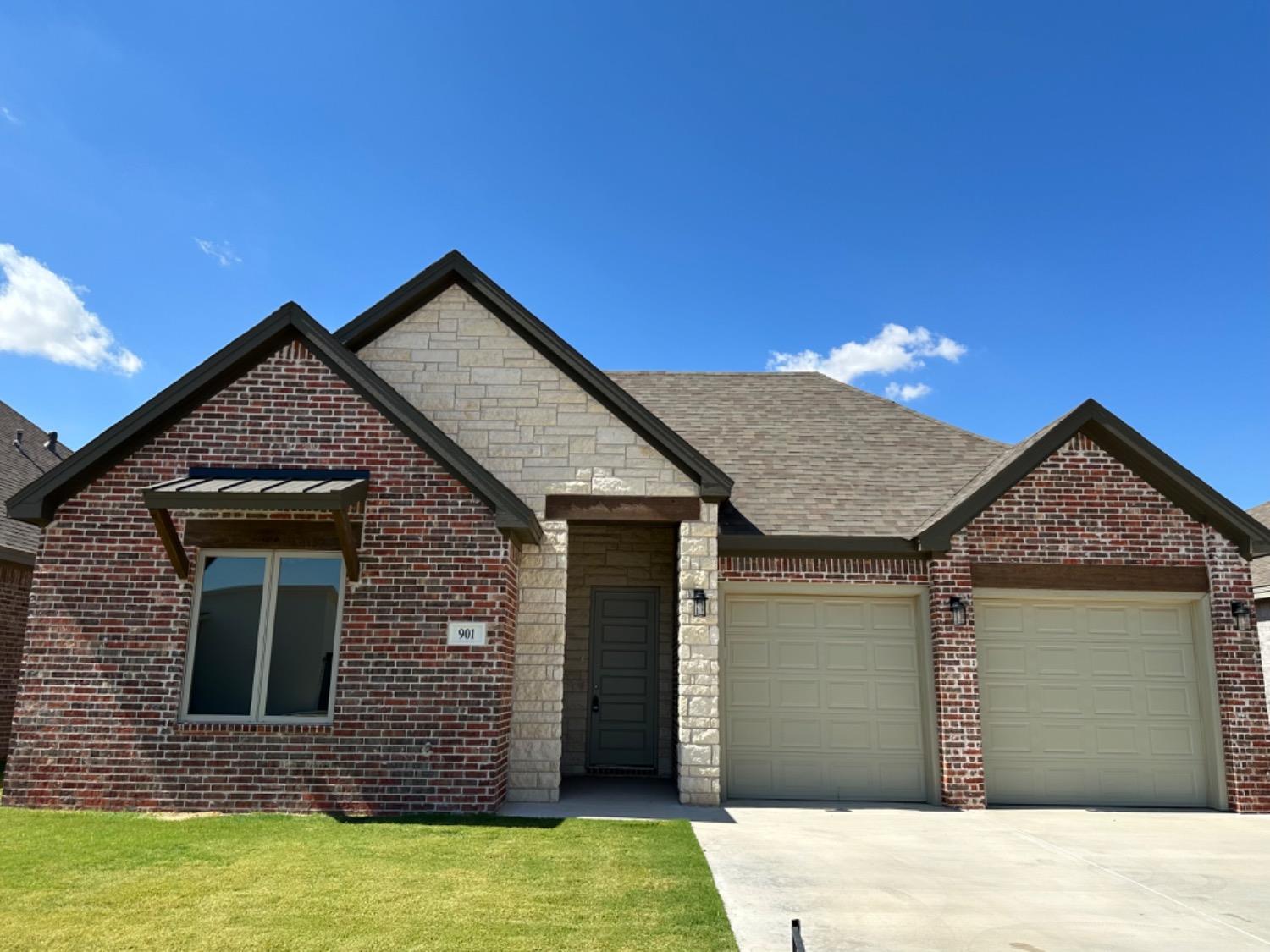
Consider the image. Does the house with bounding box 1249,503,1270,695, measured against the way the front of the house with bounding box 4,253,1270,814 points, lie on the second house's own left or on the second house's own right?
on the second house's own left

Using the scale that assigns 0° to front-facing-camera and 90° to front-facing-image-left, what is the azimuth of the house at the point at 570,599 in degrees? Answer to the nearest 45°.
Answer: approximately 0°
